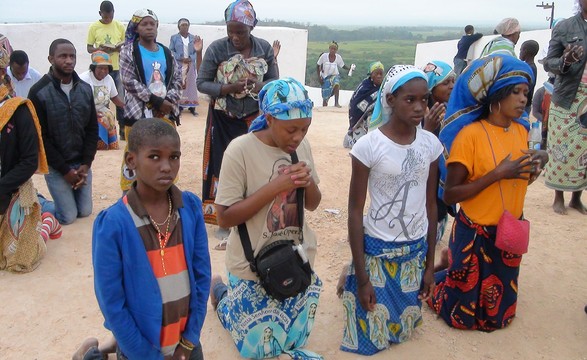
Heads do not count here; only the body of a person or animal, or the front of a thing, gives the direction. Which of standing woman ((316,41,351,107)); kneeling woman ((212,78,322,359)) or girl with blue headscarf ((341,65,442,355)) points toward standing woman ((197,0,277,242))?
standing woman ((316,41,351,107))

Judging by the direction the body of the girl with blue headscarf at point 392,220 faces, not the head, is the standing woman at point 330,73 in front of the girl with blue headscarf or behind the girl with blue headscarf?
behind

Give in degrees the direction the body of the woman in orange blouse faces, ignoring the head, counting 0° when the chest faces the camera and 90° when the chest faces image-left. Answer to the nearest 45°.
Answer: approximately 315°

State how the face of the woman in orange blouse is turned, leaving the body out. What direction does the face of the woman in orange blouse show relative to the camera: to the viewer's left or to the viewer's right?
to the viewer's right

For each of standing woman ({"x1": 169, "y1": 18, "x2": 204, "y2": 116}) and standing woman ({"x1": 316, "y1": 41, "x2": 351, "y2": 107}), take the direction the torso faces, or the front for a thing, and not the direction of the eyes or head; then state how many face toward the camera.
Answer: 2

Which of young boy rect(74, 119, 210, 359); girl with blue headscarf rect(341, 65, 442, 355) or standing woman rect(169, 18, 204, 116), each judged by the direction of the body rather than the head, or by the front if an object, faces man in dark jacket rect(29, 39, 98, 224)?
the standing woman

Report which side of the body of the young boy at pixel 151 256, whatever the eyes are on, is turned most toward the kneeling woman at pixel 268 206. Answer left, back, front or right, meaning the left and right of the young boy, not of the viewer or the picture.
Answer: left
